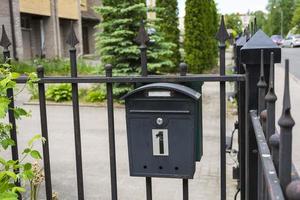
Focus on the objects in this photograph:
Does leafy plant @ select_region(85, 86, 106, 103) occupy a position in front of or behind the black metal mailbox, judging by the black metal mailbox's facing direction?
behind

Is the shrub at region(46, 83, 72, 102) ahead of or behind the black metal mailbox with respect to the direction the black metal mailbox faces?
behind

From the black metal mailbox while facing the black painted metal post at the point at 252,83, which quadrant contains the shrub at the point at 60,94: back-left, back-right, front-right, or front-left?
back-left

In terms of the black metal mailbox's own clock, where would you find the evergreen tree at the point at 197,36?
The evergreen tree is roughly at 6 o'clock from the black metal mailbox.

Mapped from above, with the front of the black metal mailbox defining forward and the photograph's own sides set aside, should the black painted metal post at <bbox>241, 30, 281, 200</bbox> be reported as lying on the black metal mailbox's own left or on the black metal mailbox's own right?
on the black metal mailbox's own left

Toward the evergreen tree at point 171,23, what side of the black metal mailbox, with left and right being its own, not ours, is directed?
back

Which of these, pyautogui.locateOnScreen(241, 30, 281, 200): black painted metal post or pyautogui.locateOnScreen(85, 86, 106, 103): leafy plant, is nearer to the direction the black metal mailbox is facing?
the black painted metal post

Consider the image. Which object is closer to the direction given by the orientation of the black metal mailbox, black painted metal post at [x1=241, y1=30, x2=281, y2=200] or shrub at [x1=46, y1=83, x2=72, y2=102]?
the black painted metal post

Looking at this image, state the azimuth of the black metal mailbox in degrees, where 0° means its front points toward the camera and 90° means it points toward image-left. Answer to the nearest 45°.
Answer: approximately 0°

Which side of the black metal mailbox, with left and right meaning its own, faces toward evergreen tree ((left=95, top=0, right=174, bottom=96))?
back
